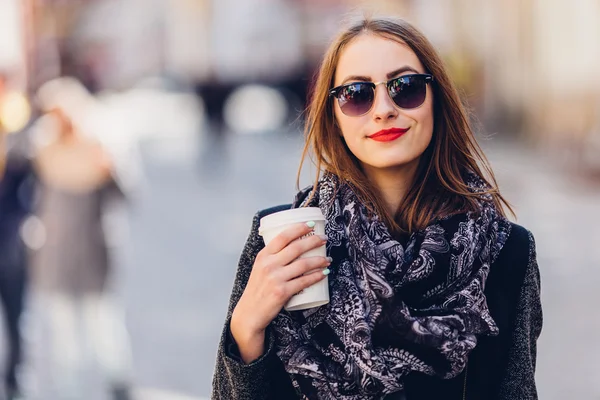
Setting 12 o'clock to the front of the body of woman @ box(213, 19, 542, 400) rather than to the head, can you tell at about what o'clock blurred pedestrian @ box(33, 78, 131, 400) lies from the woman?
The blurred pedestrian is roughly at 5 o'clock from the woman.

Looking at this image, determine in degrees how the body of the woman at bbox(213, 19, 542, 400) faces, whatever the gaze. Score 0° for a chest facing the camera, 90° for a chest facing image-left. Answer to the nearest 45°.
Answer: approximately 0°
